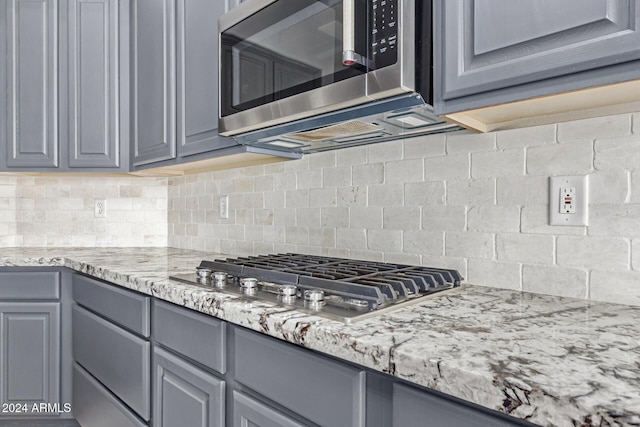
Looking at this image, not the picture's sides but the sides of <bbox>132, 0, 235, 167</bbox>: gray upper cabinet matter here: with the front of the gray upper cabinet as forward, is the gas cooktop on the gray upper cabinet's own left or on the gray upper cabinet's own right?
on the gray upper cabinet's own left

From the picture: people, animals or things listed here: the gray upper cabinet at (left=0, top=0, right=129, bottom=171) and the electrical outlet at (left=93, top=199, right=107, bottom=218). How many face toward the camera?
2

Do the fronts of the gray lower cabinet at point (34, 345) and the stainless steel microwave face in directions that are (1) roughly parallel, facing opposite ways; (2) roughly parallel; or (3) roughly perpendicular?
roughly perpendicular

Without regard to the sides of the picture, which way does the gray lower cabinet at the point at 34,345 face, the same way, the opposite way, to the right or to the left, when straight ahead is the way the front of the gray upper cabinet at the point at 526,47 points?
to the left

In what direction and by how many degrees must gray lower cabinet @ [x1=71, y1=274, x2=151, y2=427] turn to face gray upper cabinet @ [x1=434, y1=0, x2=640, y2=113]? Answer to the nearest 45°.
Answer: approximately 90° to its left

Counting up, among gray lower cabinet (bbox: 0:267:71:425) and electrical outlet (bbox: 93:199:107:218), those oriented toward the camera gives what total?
2
